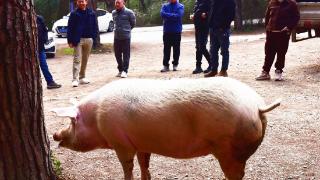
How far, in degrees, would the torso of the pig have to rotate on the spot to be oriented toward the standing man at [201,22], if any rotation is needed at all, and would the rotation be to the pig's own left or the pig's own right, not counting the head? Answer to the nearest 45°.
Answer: approximately 90° to the pig's own right

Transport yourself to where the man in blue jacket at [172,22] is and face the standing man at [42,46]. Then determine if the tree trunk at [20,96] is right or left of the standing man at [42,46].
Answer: left

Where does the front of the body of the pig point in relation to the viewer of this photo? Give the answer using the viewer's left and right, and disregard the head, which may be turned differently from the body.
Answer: facing to the left of the viewer

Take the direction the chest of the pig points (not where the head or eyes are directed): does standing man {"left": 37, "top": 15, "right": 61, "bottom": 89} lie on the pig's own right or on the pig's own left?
on the pig's own right

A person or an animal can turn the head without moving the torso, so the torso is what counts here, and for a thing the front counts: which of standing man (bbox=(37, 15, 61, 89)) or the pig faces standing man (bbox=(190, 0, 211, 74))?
standing man (bbox=(37, 15, 61, 89))

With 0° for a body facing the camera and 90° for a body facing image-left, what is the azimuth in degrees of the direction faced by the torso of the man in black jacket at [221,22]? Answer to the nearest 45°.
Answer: approximately 45°

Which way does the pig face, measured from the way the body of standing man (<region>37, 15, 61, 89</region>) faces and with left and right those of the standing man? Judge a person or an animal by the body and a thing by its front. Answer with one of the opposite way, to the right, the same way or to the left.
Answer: the opposite way

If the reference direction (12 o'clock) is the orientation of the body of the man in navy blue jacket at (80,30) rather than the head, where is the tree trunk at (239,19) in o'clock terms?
The tree trunk is roughly at 7 o'clock from the man in navy blue jacket.

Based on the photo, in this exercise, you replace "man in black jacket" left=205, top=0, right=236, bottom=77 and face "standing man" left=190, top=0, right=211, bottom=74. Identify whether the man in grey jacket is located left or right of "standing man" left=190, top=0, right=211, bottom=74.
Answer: left
